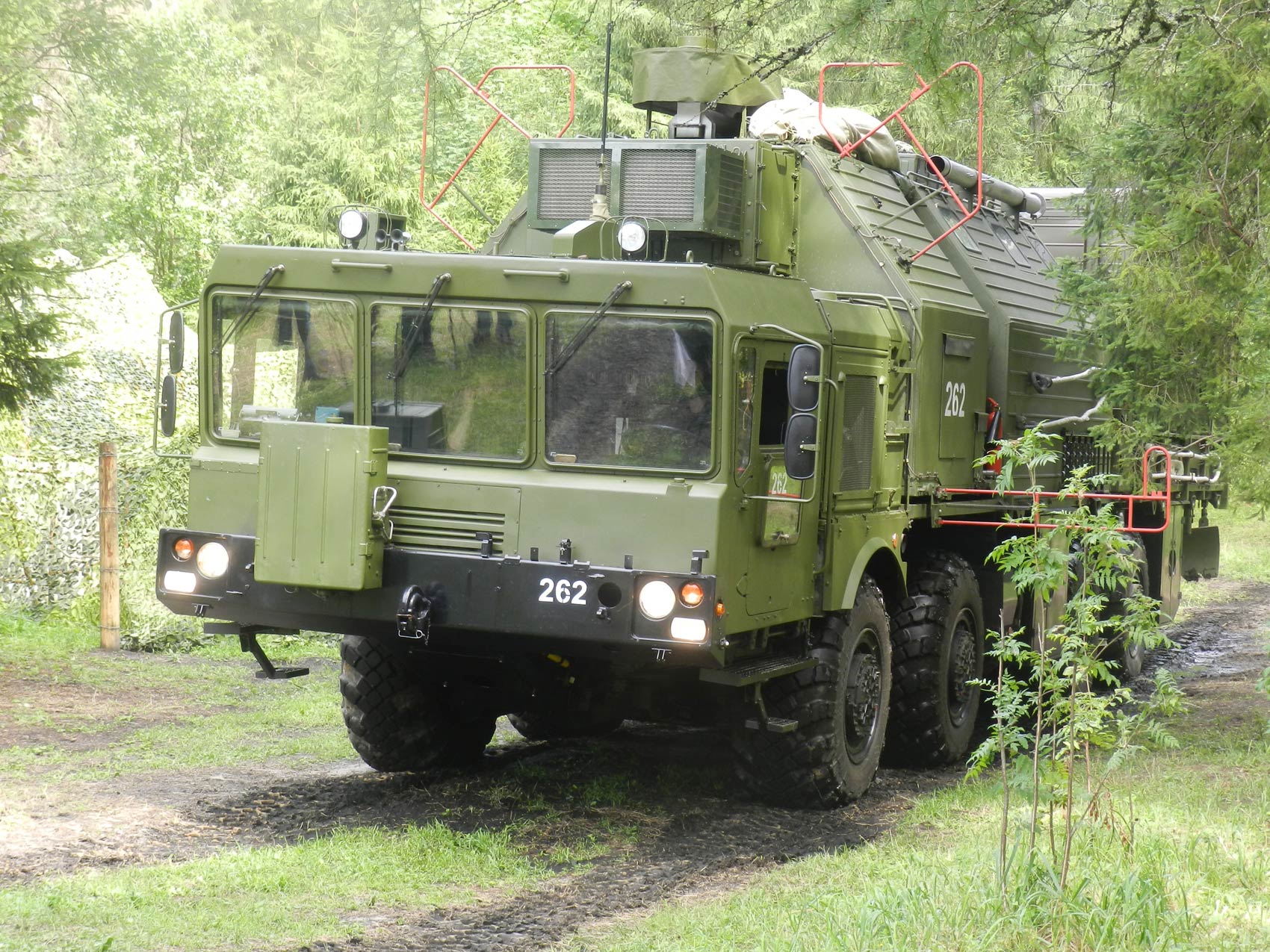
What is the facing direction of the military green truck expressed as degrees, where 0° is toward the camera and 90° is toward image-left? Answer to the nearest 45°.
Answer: approximately 45°

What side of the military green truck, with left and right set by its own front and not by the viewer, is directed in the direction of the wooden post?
right

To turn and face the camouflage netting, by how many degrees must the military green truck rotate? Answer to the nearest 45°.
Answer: approximately 90° to its right

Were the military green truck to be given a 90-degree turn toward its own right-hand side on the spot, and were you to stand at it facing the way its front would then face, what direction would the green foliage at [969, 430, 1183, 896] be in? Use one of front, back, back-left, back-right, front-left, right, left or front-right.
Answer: back
